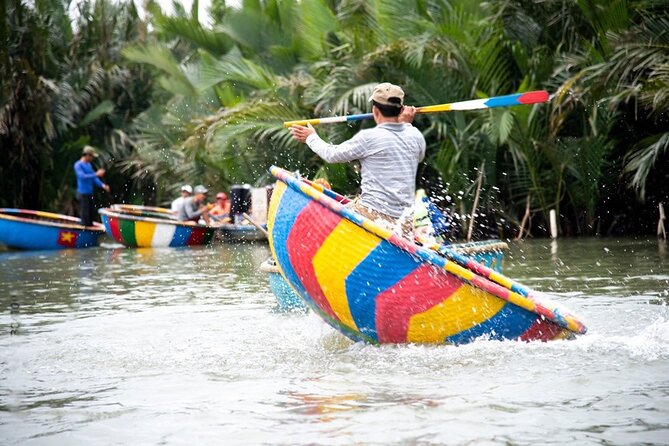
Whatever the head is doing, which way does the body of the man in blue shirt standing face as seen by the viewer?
to the viewer's right

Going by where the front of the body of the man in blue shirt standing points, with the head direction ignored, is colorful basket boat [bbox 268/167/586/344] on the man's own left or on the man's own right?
on the man's own right

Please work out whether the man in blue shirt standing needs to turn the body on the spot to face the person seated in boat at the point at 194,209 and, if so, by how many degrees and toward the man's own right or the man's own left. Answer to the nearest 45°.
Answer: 0° — they already face them

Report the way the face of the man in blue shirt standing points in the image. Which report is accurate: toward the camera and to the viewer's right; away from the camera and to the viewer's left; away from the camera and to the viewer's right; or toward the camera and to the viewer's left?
toward the camera and to the viewer's right

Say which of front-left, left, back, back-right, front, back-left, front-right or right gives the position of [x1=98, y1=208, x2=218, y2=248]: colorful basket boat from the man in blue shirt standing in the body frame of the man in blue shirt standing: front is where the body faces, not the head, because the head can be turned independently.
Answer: front-right

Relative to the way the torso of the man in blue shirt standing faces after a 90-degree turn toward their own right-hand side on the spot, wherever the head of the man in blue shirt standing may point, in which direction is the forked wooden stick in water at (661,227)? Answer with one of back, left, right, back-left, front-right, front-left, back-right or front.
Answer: front-left

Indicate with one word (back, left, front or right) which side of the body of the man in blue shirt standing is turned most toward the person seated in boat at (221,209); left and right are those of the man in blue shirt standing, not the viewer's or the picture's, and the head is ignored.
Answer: front

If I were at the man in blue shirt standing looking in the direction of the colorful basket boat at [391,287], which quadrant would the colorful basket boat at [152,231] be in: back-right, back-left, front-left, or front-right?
front-left
